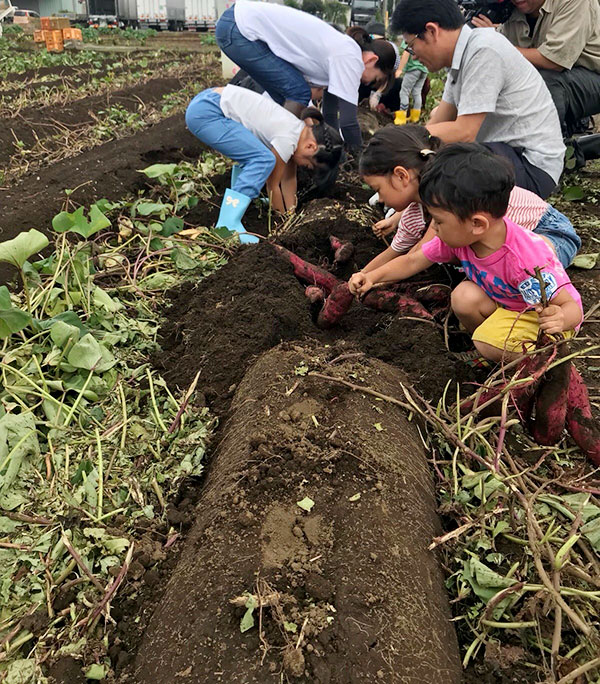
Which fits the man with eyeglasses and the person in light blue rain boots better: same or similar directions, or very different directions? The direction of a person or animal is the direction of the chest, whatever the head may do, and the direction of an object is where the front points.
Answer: very different directions

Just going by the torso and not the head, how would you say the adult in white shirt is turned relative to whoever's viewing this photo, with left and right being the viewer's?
facing to the right of the viewer

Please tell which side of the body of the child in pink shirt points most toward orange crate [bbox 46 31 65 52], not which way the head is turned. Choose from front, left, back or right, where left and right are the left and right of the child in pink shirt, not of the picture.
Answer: right

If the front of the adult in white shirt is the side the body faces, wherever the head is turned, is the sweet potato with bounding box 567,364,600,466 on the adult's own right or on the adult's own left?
on the adult's own right

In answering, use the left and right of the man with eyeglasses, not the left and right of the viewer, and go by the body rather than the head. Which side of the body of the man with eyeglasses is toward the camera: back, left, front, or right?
left

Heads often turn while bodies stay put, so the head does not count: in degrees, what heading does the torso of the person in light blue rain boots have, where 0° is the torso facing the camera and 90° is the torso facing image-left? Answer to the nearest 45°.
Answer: approximately 270°

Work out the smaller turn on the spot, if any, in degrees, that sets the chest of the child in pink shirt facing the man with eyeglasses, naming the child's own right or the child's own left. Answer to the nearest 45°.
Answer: approximately 135° to the child's own right

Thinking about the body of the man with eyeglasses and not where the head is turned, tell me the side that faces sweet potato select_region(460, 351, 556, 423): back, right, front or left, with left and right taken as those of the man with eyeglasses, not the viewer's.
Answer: left

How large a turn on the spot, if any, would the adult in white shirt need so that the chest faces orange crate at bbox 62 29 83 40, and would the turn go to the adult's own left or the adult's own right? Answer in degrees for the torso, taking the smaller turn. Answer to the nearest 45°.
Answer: approximately 135° to the adult's own left

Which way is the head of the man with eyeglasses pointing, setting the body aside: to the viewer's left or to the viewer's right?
to the viewer's left

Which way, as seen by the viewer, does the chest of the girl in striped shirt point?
to the viewer's left
